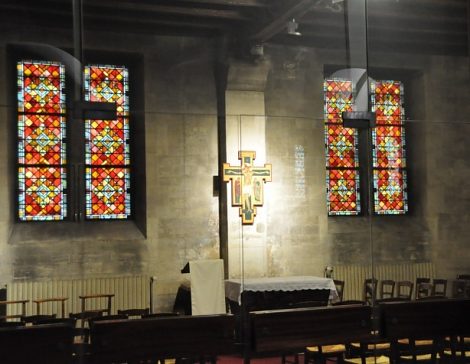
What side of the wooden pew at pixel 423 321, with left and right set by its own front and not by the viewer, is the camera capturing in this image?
back

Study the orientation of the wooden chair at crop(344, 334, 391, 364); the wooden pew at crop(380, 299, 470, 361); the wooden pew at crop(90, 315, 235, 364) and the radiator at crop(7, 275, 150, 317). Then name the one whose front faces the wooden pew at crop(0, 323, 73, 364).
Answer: the radiator

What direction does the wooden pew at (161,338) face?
away from the camera

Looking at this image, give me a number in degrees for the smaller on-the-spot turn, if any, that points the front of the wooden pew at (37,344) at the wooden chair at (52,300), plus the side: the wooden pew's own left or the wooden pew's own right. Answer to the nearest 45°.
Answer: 0° — it already faces it

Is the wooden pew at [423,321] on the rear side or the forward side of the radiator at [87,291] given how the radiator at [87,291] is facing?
on the forward side

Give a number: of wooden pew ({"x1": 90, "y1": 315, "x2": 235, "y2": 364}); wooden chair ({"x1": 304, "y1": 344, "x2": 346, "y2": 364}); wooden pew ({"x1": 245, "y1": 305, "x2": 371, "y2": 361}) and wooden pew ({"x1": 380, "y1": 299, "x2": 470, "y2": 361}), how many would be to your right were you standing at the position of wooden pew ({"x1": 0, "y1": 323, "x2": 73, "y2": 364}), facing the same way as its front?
4

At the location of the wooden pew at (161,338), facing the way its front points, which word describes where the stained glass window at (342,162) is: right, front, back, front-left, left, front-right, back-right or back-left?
front-right

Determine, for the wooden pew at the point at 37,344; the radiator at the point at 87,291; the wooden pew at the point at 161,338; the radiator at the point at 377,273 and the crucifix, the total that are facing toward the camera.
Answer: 3

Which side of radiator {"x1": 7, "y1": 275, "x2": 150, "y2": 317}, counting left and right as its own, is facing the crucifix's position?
left

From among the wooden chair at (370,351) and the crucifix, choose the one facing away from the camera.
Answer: the wooden chair

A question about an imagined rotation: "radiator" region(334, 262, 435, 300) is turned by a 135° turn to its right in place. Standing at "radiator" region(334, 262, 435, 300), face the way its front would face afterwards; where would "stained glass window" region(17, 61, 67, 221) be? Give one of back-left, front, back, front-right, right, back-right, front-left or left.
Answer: front-left

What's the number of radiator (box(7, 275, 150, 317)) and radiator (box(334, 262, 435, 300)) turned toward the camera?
2

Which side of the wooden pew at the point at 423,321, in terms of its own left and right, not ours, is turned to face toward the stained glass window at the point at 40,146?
left

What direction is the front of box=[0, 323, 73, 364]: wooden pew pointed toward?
away from the camera

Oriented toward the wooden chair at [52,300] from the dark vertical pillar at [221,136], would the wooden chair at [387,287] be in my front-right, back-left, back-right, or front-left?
back-left
